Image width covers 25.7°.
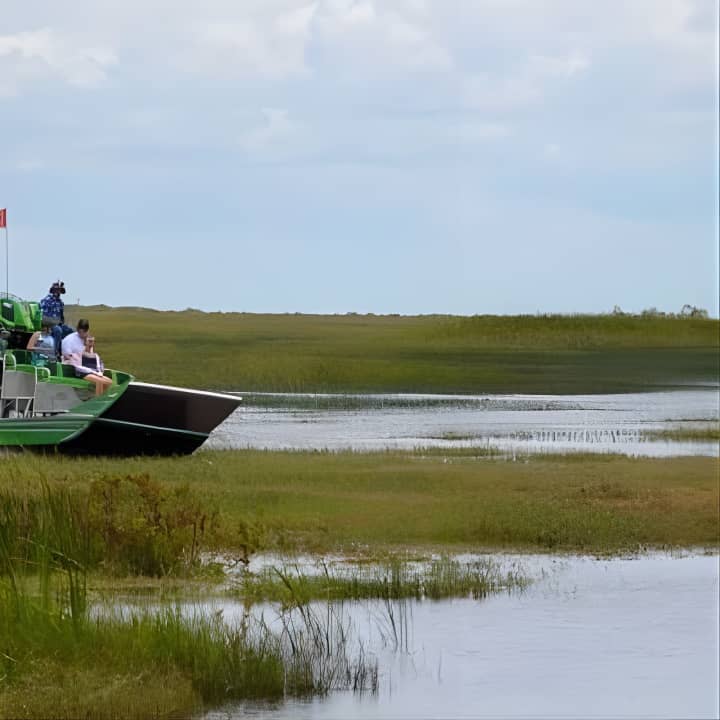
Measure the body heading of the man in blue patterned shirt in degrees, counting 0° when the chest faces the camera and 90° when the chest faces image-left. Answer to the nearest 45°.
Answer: approximately 270°

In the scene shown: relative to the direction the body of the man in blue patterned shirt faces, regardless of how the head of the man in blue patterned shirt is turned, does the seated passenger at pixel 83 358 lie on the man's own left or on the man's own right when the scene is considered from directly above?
on the man's own right
